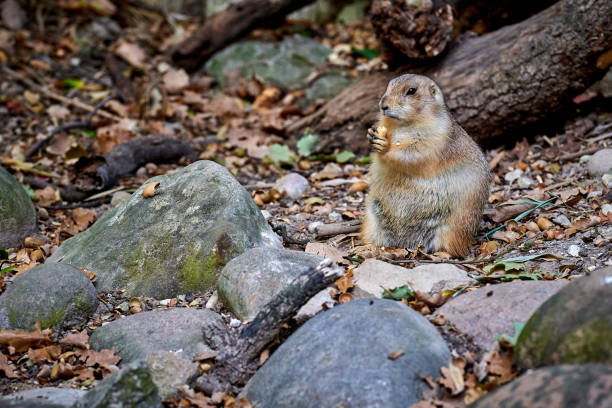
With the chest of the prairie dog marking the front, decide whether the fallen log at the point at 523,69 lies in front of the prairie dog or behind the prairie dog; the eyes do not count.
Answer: behind

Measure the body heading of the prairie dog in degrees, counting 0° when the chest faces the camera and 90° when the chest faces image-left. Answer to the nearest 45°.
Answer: approximately 45°

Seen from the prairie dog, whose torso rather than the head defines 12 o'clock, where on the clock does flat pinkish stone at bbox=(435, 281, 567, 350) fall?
The flat pinkish stone is roughly at 10 o'clock from the prairie dog.

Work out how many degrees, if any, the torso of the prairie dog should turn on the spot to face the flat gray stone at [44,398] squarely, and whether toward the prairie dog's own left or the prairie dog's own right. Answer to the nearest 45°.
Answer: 0° — it already faces it

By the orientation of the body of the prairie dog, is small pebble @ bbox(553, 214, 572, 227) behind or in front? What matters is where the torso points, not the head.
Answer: behind

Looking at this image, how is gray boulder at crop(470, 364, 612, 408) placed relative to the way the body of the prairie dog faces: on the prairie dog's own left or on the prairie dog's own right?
on the prairie dog's own left

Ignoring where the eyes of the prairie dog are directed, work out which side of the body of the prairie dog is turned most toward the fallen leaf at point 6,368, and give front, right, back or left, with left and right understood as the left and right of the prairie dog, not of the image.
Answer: front

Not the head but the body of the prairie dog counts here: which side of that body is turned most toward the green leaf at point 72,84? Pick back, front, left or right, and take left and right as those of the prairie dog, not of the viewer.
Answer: right

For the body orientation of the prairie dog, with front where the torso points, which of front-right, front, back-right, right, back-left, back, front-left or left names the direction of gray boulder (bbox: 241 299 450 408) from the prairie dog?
front-left

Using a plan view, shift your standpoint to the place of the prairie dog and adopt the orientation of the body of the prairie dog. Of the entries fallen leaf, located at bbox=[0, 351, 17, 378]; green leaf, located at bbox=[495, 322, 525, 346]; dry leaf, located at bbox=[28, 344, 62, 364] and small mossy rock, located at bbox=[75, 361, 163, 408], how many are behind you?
0

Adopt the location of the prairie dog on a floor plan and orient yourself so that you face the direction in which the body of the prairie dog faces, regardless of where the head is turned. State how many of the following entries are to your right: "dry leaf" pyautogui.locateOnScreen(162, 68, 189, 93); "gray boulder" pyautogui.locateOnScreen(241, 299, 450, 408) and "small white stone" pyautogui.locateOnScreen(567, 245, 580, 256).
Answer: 1

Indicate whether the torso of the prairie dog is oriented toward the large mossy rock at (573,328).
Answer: no

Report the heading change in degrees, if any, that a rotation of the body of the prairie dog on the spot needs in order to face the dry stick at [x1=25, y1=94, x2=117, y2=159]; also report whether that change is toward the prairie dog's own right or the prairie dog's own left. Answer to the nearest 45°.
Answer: approximately 90° to the prairie dog's own right

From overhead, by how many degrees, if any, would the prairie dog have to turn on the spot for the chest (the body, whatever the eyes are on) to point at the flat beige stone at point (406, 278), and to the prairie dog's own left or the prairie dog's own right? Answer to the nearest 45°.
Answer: approximately 45° to the prairie dog's own left

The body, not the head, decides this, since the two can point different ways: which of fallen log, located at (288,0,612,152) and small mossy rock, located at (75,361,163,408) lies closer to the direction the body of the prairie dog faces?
the small mossy rock

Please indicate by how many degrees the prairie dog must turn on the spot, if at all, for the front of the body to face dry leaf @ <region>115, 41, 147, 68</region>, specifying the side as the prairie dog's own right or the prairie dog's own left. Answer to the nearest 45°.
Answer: approximately 90° to the prairie dog's own right

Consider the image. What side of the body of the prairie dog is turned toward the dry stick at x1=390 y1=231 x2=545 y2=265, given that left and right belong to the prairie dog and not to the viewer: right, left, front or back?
left

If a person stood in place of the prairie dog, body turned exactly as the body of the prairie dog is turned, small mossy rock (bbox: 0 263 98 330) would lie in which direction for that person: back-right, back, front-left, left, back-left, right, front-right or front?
front

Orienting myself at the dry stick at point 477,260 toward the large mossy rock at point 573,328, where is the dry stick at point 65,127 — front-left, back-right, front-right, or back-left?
back-right
